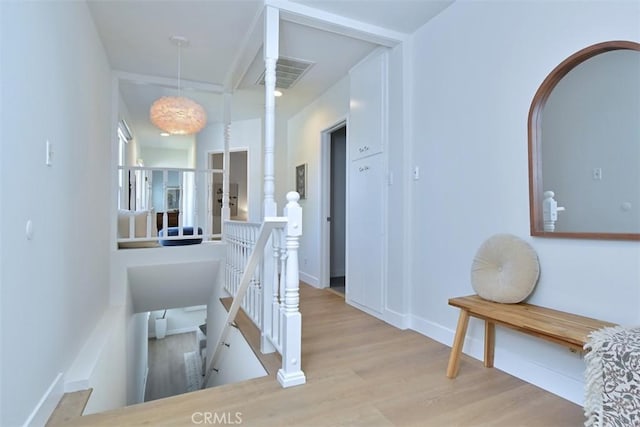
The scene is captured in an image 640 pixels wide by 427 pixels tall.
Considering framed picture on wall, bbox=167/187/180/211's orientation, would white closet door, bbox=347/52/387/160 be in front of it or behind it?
in front

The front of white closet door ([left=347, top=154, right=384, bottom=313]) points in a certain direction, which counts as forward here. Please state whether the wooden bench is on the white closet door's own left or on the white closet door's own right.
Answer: on the white closet door's own left

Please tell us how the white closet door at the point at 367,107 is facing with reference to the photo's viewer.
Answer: facing the viewer and to the left of the viewer

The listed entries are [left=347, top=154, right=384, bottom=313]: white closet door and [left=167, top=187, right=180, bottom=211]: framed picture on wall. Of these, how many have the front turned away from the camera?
0

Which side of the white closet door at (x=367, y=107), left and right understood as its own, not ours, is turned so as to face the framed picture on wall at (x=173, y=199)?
right

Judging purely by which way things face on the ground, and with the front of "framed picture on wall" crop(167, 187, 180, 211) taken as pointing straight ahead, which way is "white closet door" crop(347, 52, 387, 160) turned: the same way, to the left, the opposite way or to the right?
to the right

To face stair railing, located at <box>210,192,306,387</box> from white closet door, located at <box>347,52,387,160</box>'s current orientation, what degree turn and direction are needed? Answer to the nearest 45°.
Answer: approximately 45° to its left

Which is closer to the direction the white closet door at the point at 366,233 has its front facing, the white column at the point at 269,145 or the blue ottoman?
the white column

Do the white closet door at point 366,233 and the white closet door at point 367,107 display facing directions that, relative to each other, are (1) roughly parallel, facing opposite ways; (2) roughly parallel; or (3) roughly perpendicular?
roughly parallel

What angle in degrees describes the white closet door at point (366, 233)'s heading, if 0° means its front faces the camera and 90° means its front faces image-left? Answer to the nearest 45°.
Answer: approximately 45°

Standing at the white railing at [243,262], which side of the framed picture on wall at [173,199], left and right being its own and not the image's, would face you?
front

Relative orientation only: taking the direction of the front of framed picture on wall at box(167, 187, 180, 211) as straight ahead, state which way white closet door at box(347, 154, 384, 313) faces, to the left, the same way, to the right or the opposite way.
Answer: to the right

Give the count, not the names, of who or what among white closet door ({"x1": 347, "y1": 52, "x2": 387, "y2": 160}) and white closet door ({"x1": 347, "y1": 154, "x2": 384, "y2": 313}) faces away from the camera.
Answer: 0

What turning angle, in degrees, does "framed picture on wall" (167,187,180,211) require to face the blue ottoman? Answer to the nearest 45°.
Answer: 0° — it already faces it

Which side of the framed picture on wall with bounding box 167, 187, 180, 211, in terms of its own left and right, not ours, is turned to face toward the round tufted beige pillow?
front

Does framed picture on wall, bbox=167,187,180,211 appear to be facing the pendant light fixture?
yes

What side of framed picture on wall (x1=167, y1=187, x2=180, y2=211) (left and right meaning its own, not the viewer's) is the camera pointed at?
front

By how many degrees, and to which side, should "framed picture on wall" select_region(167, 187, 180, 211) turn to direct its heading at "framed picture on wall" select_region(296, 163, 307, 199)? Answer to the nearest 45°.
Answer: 0° — it already faces it
